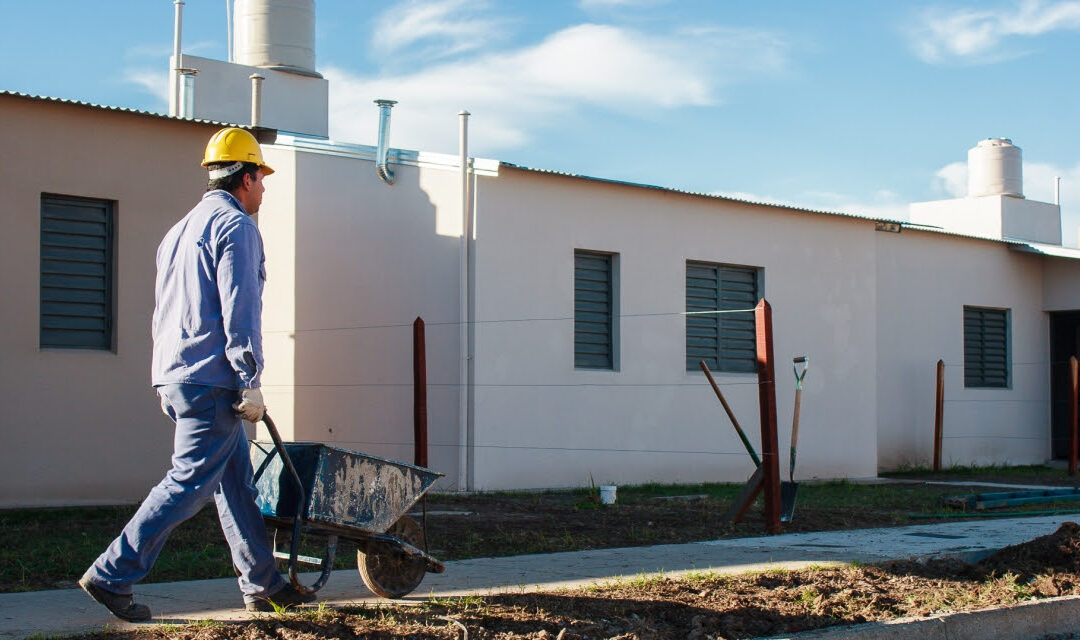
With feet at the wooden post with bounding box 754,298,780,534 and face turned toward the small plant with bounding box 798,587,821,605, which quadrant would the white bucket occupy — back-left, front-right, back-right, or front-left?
back-right

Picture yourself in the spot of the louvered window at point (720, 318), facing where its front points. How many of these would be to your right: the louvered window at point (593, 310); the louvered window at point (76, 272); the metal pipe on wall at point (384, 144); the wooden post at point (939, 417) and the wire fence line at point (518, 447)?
4

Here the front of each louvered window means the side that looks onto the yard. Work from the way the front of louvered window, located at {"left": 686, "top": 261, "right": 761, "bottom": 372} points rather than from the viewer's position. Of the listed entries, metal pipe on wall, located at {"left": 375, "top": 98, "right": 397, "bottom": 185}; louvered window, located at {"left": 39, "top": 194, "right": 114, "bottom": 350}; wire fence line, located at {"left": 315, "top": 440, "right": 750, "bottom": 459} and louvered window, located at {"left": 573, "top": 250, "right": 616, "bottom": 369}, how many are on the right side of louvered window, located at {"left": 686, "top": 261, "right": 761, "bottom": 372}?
4

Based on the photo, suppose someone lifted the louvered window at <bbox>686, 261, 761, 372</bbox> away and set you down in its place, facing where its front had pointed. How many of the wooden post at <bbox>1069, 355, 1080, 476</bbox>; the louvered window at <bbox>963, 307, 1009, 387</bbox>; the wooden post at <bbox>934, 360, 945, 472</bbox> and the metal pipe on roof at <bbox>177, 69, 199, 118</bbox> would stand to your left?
3

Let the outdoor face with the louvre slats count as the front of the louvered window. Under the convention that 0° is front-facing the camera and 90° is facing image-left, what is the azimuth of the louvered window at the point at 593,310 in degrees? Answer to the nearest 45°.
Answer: approximately 315°

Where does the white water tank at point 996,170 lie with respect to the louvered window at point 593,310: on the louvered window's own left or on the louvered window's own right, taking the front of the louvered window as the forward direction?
on the louvered window's own left

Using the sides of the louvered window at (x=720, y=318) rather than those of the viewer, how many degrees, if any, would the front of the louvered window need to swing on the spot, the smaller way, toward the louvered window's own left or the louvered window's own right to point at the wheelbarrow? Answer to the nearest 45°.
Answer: approximately 45° to the louvered window's own right

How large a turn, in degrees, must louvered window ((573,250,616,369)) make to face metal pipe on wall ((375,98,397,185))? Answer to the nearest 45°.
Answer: approximately 90° to its right

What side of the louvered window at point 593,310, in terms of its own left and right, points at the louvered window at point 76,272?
right

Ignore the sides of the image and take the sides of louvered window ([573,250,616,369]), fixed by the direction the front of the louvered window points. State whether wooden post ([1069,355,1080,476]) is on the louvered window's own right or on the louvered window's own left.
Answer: on the louvered window's own left

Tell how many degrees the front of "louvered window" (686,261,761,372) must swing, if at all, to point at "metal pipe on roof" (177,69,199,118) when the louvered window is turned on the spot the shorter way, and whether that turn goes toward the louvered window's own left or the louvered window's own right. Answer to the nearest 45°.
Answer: approximately 135° to the louvered window's own right

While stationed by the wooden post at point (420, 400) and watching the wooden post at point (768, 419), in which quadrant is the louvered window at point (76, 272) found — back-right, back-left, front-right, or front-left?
back-right

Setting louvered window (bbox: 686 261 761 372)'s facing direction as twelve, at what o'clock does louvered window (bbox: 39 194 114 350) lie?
louvered window (bbox: 39 194 114 350) is roughly at 3 o'clock from louvered window (bbox: 686 261 761 372).

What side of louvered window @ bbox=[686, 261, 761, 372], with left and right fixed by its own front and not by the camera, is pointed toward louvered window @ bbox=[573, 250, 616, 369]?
right
